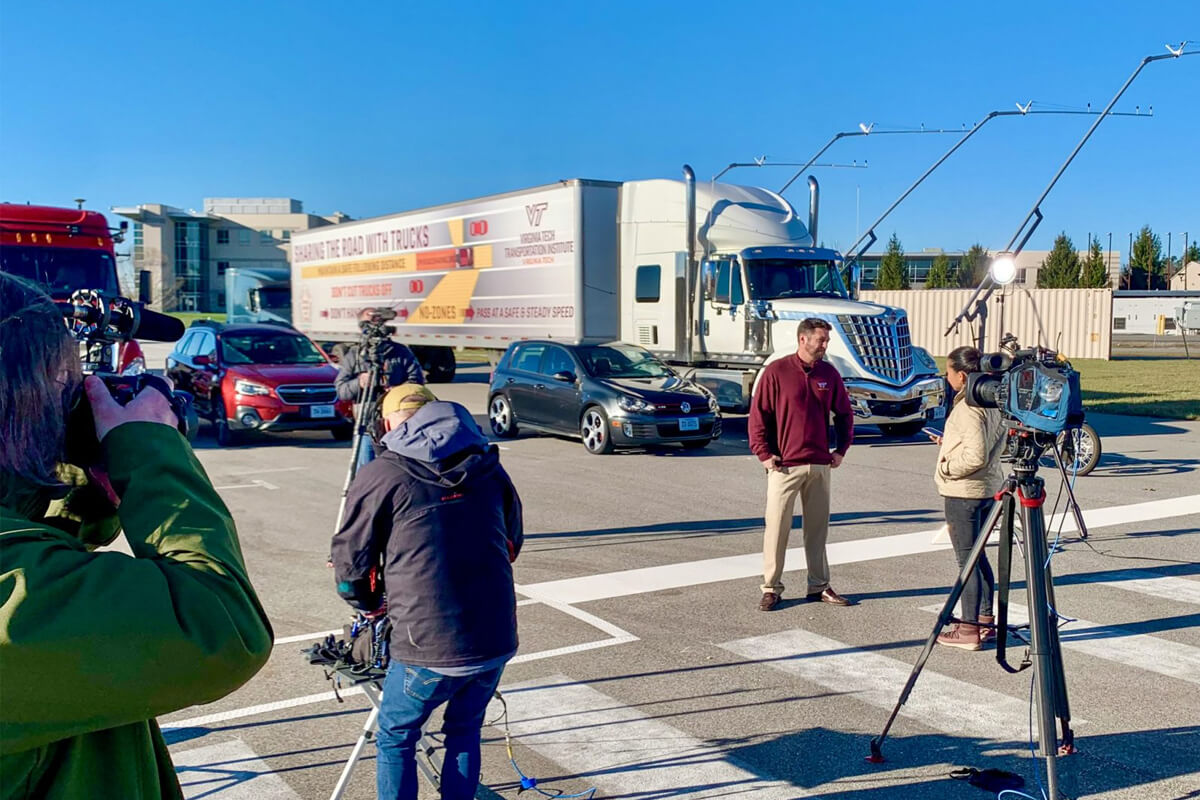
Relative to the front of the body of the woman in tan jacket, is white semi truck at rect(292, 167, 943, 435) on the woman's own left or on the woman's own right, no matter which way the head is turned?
on the woman's own right

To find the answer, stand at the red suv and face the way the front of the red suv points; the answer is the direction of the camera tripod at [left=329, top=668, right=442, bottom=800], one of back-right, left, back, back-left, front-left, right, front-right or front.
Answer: front-right

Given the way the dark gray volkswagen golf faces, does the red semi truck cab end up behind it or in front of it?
behind

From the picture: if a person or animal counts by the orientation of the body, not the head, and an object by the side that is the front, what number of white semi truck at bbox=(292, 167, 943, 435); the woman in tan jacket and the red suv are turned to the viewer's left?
1

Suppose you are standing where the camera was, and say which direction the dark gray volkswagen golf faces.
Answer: facing the viewer and to the right of the viewer

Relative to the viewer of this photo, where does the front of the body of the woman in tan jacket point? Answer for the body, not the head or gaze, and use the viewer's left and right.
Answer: facing to the left of the viewer

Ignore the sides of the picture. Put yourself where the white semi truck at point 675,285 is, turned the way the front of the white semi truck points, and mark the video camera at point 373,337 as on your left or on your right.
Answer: on your right

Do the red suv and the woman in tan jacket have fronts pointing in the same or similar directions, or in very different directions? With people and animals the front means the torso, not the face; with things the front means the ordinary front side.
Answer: very different directions

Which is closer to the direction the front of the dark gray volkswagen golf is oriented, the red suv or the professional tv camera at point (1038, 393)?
the professional tv camera

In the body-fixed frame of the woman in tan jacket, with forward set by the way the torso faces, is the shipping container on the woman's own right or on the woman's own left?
on the woman's own right

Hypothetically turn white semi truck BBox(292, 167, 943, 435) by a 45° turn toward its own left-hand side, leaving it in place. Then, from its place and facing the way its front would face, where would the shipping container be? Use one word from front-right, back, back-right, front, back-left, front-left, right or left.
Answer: front-left

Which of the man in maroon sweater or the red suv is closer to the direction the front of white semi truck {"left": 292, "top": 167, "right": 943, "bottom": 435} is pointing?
the man in maroon sweater
